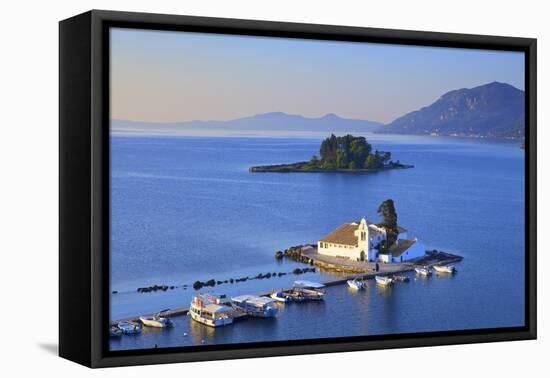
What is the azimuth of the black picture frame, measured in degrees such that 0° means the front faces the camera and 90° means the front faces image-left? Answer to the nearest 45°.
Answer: approximately 315°

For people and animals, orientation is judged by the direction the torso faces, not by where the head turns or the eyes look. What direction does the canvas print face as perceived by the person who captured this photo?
facing the viewer and to the right of the viewer

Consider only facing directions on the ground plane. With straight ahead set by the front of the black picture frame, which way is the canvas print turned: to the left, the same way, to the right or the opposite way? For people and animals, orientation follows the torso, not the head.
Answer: the same way
